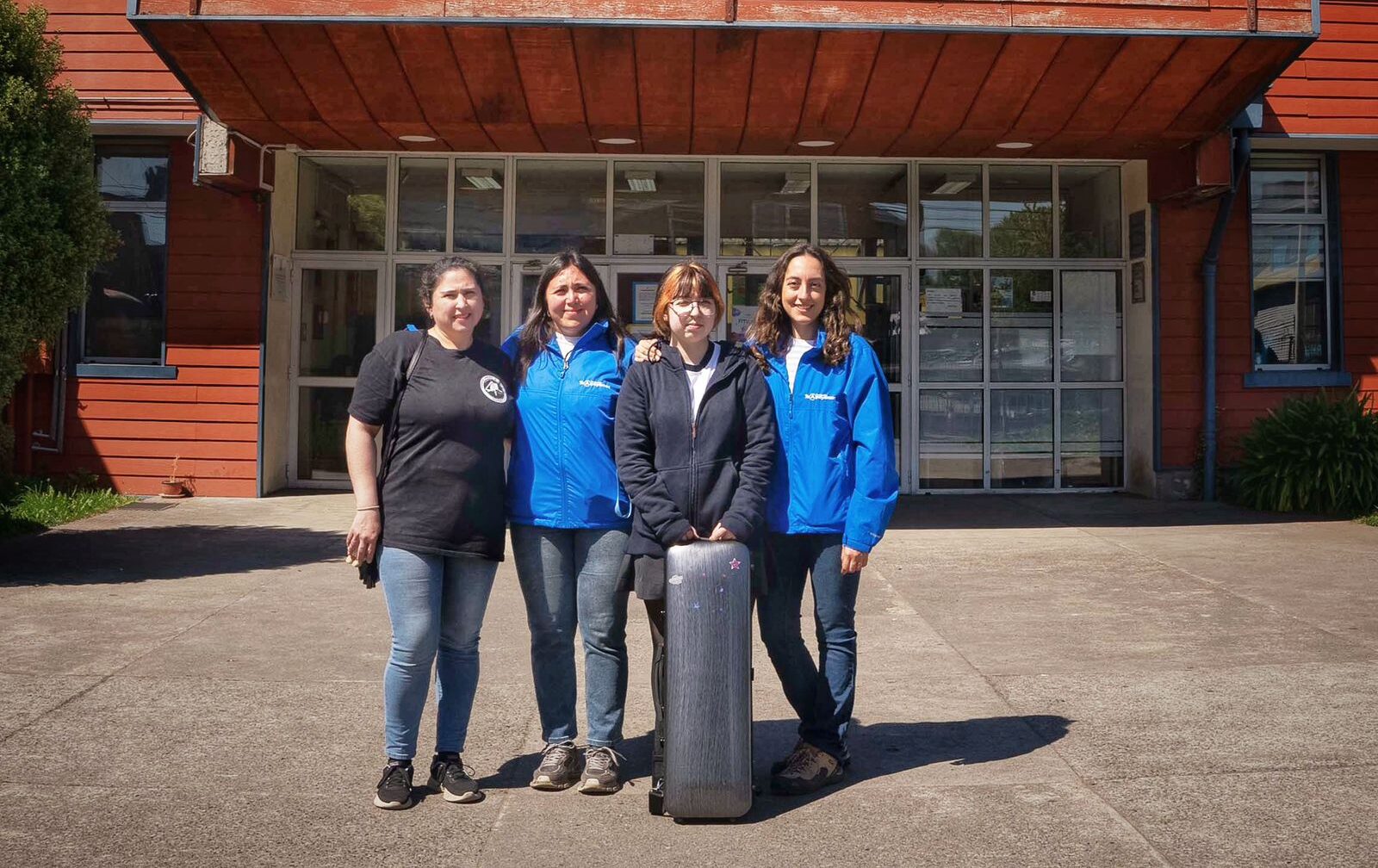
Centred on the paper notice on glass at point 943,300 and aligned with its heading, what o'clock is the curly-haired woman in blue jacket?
The curly-haired woman in blue jacket is roughly at 12 o'clock from the paper notice on glass.

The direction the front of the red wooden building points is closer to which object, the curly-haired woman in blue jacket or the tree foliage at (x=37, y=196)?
the curly-haired woman in blue jacket

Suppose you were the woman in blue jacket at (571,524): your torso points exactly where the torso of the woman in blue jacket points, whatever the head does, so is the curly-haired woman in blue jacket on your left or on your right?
on your left

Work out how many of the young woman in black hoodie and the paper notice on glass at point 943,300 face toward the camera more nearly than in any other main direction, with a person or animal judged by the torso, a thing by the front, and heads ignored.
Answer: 2

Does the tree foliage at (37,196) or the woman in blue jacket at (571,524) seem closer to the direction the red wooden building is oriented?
the woman in blue jacket

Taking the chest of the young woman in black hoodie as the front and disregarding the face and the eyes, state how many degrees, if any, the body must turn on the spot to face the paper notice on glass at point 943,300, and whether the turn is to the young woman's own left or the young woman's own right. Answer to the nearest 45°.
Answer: approximately 180°

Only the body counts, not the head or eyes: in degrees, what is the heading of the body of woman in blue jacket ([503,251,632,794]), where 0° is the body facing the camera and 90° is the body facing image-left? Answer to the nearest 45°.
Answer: approximately 0°

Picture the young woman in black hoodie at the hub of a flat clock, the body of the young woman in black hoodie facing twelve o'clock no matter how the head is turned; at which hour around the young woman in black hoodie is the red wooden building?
The red wooden building is roughly at 6 o'clock from the young woman in black hoodie.
